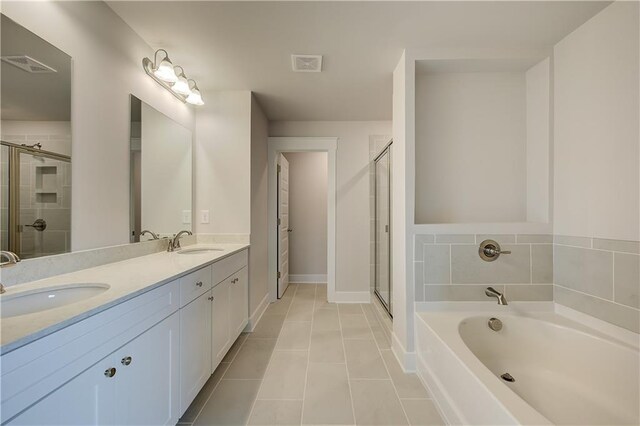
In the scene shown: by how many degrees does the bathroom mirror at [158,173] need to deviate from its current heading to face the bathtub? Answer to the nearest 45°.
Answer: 0° — it already faces it

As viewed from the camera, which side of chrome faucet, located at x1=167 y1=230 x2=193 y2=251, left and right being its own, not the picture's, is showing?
right

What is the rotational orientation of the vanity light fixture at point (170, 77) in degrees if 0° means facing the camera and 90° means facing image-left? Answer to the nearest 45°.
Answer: approximately 315°

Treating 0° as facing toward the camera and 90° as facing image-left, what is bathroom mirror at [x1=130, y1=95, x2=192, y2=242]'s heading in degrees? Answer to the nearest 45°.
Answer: approximately 315°

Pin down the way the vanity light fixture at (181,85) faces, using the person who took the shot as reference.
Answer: facing to the right of the viewer
